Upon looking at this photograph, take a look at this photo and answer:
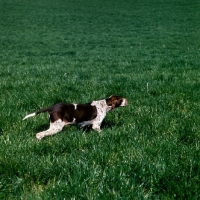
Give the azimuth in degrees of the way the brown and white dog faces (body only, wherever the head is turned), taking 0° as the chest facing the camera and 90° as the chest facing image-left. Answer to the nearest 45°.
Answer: approximately 270°
